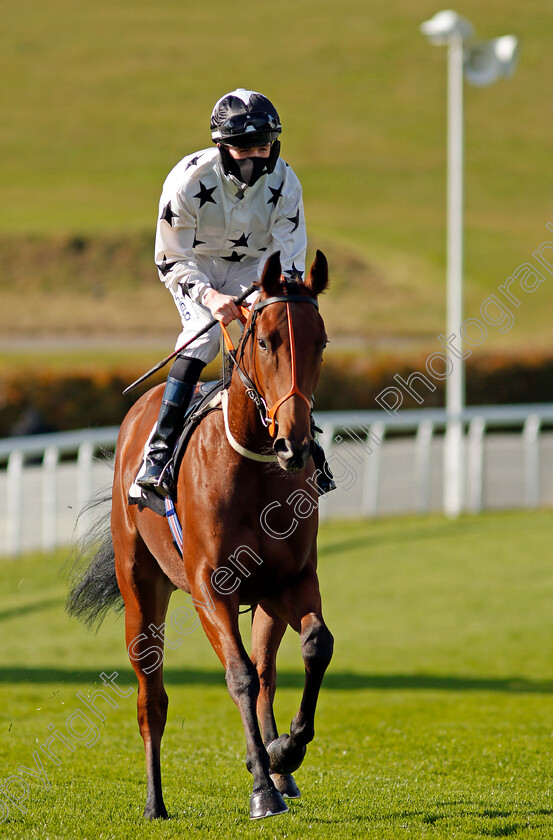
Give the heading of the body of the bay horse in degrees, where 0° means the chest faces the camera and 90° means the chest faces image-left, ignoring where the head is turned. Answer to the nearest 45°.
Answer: approximately 315°

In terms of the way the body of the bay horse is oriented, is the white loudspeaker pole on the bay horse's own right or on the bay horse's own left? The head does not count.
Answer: on the bay horse's own left

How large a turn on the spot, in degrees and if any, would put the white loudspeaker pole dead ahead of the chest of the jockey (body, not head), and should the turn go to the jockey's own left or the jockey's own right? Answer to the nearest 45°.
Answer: approximately 180°

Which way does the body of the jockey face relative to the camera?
toward the camera
